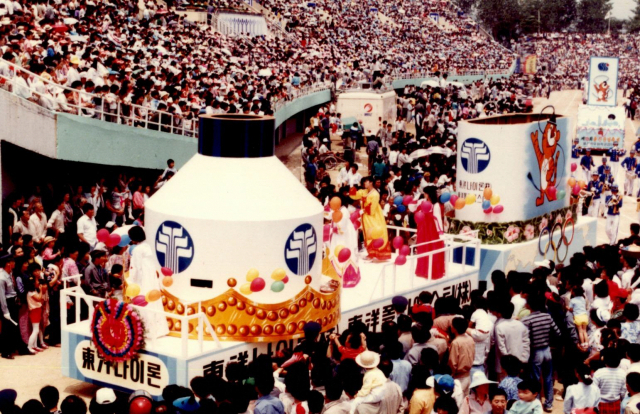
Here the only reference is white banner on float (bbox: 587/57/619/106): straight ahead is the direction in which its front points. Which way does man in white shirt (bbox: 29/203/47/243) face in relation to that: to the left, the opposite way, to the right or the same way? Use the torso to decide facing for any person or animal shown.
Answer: to the left

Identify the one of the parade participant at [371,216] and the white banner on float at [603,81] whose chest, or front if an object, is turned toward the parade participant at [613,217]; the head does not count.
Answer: the white banner on float

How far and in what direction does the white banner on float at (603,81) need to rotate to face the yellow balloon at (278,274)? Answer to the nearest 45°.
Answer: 0° — it already faces it

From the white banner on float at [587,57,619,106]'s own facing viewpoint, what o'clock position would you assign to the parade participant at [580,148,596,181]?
The parade participant is roughly at 12 o'clock from the white banner on float.

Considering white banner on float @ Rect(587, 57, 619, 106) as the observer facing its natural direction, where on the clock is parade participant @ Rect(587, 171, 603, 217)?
The parade participant is roughly at 12 o'clock from the white banner on float.

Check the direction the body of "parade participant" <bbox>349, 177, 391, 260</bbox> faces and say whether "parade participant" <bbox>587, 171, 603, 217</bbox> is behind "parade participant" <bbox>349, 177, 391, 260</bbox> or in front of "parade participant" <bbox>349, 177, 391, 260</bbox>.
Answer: behind

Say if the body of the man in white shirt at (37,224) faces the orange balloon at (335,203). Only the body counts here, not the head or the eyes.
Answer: yes

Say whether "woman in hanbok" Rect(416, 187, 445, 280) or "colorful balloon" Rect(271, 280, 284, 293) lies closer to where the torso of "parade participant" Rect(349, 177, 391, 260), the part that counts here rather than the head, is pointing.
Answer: the colorful balloon
